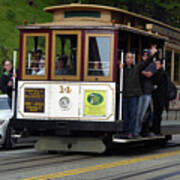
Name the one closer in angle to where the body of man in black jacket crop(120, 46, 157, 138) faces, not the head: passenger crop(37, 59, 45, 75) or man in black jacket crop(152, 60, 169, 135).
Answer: the passenger

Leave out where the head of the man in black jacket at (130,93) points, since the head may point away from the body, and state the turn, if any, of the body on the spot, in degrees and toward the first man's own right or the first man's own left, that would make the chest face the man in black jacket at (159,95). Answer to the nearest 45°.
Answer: approximately 135° to the first man's own left

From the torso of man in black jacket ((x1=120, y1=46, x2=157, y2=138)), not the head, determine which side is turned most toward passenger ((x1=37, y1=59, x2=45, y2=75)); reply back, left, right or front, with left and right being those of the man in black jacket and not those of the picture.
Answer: right

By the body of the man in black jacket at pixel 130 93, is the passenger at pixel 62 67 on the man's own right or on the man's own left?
on the man's own right

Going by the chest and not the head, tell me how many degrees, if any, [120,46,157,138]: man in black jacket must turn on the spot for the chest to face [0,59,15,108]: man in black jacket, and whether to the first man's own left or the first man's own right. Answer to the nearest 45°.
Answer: approximately 90° to the first man's own right

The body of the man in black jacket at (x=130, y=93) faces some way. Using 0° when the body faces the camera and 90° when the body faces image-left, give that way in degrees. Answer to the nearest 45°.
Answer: approximately 0°
